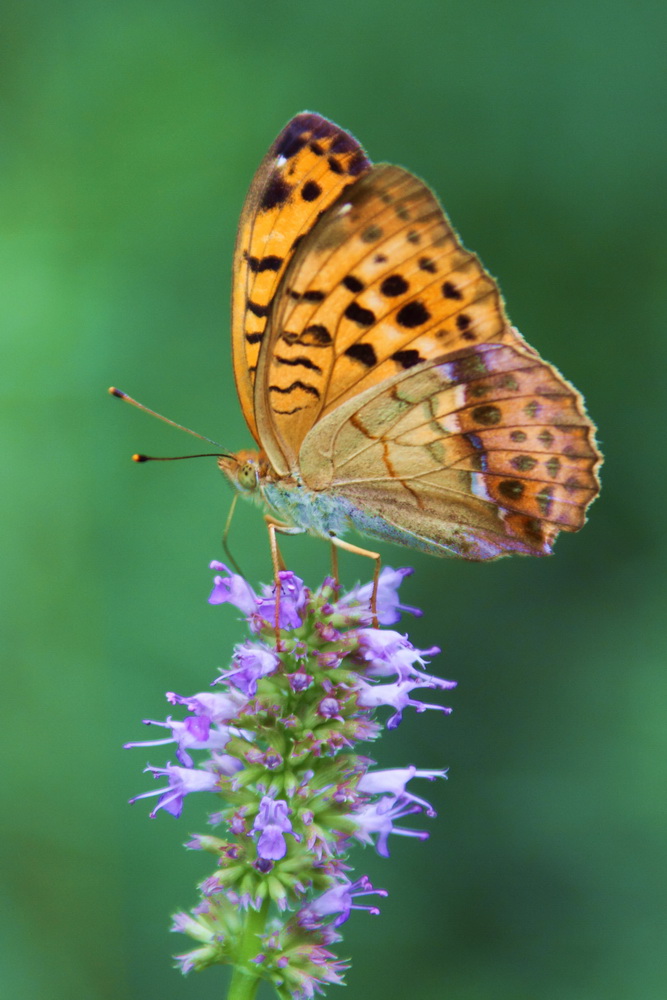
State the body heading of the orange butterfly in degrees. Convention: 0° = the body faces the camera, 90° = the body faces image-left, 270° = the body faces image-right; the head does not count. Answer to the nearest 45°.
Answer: approximately 90°
